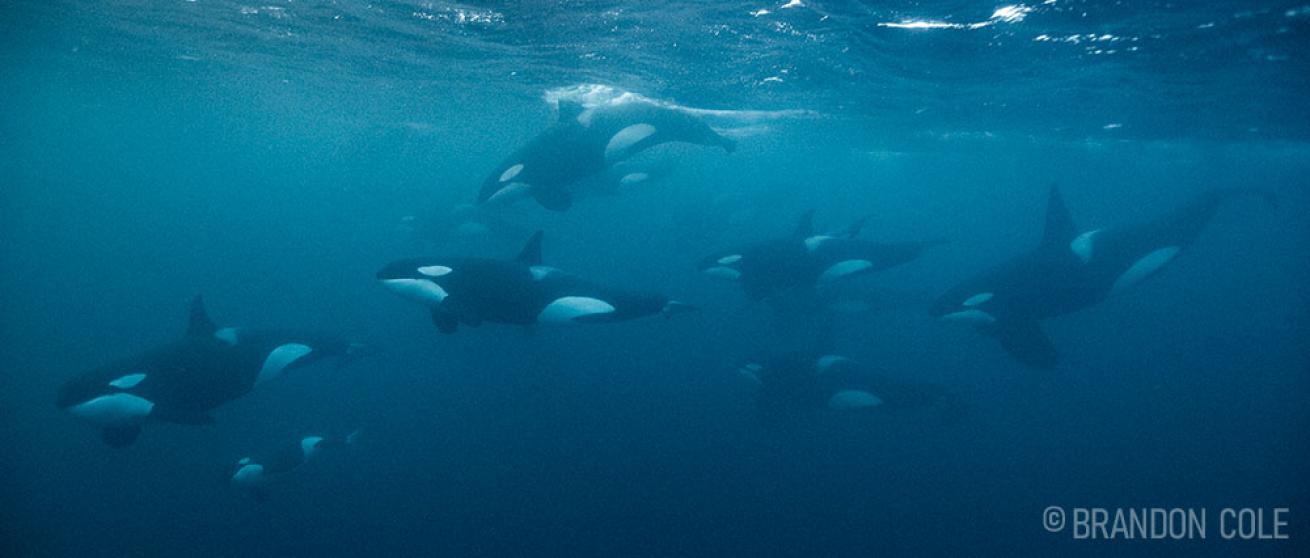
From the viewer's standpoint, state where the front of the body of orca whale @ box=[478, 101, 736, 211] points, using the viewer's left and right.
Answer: facing to the left of the viewer

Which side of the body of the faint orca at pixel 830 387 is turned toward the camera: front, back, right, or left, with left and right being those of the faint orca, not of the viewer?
left

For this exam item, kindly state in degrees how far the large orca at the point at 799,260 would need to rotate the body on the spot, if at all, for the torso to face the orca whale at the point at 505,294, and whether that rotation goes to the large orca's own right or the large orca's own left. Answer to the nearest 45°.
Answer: approximately 45° to the large orca's own left

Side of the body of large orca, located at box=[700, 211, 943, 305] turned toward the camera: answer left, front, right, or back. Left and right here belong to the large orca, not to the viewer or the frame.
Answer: left

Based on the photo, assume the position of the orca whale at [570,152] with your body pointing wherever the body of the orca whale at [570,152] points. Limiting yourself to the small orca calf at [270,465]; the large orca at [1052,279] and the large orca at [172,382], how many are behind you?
1

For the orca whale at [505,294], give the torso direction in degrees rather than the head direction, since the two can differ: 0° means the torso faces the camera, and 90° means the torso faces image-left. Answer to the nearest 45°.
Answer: approximately 90°

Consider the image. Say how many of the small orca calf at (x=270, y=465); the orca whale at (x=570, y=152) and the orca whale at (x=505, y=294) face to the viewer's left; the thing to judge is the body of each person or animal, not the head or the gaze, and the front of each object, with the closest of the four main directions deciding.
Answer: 3

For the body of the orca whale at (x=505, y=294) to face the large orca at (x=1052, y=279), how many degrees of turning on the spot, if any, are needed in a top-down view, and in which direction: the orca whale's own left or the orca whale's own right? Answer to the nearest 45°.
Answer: approximately 180°

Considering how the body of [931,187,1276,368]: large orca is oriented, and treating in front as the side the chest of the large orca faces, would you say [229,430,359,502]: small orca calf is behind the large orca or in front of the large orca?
in front

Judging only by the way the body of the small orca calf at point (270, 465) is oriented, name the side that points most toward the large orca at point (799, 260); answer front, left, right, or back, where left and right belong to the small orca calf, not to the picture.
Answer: back
